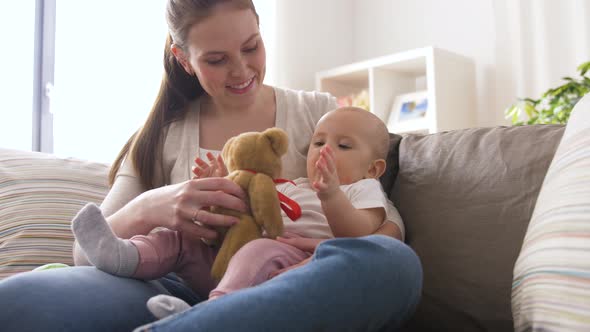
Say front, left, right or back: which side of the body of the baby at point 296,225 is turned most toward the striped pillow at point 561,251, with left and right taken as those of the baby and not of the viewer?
back

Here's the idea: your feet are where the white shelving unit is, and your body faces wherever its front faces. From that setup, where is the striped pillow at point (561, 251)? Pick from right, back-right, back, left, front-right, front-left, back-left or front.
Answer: front-left

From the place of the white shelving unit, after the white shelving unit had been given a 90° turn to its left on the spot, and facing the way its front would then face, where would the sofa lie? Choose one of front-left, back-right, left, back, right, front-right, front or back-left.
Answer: front-right

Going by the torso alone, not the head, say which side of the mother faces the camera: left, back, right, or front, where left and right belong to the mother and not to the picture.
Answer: front

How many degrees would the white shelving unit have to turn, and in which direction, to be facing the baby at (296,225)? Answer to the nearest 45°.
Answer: approximately 45° to its left

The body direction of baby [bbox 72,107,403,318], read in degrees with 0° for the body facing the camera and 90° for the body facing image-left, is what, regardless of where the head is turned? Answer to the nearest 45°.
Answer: approximately 45°

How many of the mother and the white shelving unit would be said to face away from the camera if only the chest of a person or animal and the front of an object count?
0

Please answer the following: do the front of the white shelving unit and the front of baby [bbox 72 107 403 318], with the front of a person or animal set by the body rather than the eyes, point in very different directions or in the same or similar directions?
same or similar directions

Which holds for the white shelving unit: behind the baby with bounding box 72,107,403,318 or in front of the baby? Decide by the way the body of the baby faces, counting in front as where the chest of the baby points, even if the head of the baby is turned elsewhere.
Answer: behind

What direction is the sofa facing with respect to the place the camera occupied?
facing the viewer
